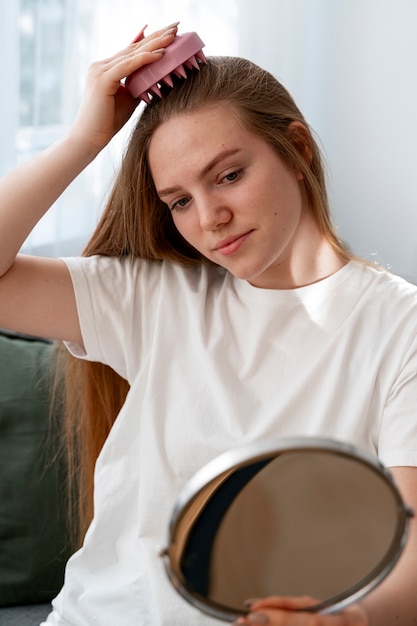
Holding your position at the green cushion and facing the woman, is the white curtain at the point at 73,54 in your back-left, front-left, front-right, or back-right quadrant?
back-left

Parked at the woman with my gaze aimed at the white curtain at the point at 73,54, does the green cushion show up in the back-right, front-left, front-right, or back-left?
front-left

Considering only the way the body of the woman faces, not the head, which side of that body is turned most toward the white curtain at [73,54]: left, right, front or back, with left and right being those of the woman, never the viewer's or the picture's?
back

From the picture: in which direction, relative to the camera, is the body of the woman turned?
toward the camera
